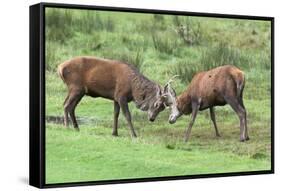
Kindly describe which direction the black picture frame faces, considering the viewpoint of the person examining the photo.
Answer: facing the viewer and to the right of the viewer
